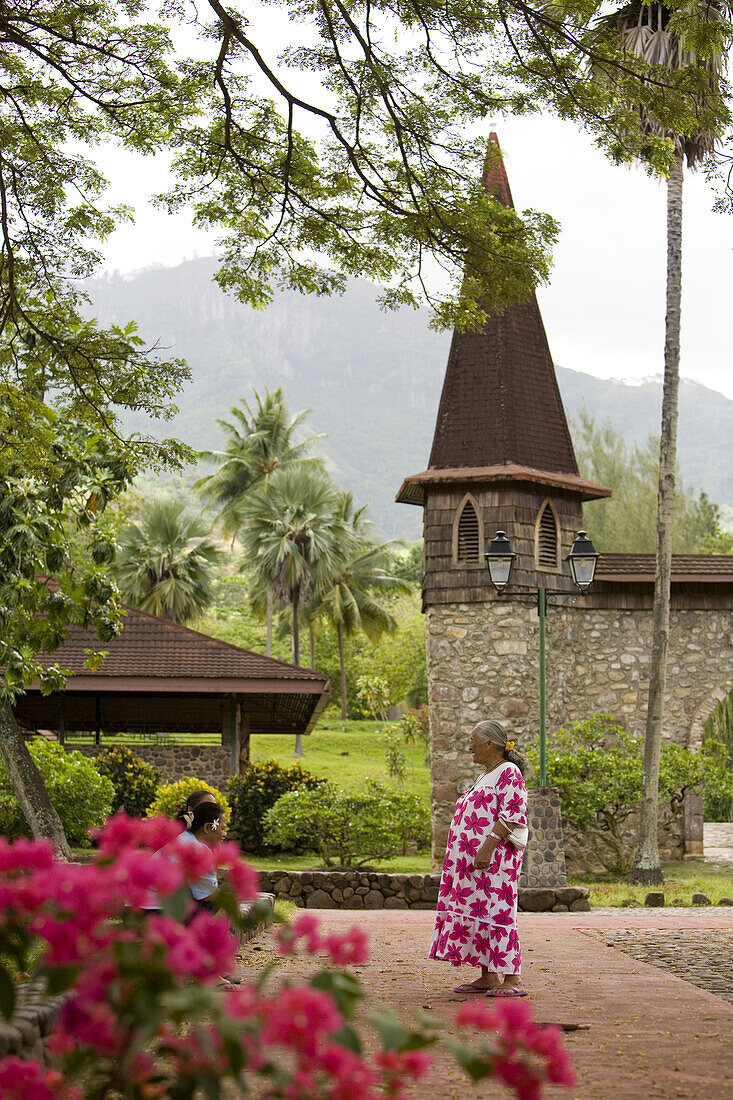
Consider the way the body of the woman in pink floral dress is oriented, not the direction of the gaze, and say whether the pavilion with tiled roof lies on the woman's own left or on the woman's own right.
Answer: on the woman's own right

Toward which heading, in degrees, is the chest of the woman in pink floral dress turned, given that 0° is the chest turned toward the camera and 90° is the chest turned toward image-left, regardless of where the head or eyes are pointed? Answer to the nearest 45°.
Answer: approximately 90°

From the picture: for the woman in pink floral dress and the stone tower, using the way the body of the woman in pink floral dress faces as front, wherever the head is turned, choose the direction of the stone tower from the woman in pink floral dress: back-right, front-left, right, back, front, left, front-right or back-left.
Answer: right

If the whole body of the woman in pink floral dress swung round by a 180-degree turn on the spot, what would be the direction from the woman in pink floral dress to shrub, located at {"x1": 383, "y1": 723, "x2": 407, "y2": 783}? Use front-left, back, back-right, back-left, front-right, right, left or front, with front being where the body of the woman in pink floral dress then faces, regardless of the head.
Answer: left

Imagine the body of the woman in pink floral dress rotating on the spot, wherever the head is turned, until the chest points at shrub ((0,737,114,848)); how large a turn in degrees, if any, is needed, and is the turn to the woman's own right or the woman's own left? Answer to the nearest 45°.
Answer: approximately 45° to the woman's own right

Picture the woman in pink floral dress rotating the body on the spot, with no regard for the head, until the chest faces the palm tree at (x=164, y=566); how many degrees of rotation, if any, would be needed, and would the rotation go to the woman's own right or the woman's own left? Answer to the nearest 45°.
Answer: approximately 90° to the woman's own right

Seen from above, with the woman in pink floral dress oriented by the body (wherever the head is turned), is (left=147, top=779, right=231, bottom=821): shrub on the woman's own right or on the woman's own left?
on the woman's own right

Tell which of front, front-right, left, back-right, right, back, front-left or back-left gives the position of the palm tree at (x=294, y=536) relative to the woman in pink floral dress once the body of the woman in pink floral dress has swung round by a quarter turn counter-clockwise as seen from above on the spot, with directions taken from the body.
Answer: back

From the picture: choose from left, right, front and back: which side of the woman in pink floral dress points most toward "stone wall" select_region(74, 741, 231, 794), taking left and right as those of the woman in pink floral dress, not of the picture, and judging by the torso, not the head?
right

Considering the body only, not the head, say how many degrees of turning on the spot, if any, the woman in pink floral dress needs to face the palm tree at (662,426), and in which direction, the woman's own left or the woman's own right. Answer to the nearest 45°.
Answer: approximately 90° to the woman's own right

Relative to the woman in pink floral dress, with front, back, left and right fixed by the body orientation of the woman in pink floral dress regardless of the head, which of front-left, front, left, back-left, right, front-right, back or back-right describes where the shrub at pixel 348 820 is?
right

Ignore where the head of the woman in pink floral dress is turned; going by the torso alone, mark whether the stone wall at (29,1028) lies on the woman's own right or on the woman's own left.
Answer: on the woman's own left

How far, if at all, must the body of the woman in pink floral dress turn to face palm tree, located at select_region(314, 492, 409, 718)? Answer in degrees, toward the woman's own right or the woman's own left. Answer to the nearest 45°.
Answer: approximately 90° to the woman's own right

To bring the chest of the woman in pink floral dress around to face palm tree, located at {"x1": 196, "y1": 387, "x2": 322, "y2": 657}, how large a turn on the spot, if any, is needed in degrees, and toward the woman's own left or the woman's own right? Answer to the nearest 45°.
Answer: approximately 90° to the woman's own right

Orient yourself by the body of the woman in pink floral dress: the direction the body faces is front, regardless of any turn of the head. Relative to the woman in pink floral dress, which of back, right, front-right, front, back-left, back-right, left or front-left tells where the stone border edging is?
right
